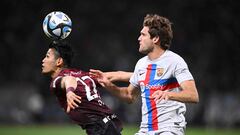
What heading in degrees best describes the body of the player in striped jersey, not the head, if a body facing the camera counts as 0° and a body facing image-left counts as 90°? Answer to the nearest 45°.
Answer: approximately 45°

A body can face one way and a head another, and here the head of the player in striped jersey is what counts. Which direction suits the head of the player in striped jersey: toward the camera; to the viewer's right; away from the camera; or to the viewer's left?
to the viewer's left

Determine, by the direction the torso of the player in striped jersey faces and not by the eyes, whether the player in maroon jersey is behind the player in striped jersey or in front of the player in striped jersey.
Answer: in front
